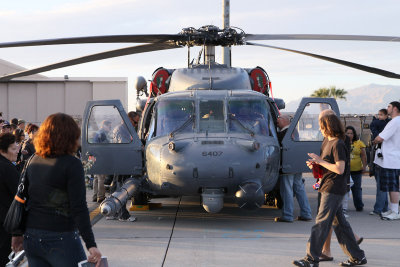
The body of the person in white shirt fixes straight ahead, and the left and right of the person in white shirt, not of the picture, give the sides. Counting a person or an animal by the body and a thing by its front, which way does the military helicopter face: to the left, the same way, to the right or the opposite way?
to the left

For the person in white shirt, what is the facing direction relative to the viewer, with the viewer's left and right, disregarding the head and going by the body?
facing to the left of the viewer

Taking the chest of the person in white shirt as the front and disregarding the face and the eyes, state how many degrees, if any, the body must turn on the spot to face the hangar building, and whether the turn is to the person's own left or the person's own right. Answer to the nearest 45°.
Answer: approximately 45° to the person's own right

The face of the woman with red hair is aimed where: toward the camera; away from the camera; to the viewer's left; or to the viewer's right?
away from the camera

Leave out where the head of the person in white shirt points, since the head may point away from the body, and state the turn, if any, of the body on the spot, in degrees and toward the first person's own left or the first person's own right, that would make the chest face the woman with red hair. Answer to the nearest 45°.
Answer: approximately 90° to the first person's own left

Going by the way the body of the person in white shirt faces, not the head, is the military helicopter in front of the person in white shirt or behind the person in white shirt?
in front

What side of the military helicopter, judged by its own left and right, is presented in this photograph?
front

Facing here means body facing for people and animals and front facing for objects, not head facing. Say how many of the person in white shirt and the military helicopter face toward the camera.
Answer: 1

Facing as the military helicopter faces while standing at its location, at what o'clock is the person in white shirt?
The person in white shirt is roughly at 11 o'clock from the military helicopter.

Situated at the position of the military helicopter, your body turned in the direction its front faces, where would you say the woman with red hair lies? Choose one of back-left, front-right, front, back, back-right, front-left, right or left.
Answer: front

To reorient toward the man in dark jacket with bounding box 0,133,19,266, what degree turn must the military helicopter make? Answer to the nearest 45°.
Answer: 0° — it already faces them

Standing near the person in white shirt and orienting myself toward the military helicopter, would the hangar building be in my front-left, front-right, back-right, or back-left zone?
front-right

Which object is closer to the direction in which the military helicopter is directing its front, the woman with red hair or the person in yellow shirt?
the woman with red hair

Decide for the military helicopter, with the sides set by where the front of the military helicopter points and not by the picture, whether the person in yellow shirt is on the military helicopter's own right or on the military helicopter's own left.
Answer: on the military helicopter's own left

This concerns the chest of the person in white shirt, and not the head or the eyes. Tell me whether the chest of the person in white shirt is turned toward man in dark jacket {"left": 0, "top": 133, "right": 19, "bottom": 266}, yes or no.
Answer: no

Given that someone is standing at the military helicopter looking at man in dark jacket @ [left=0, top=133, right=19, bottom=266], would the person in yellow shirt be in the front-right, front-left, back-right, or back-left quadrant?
front-left
